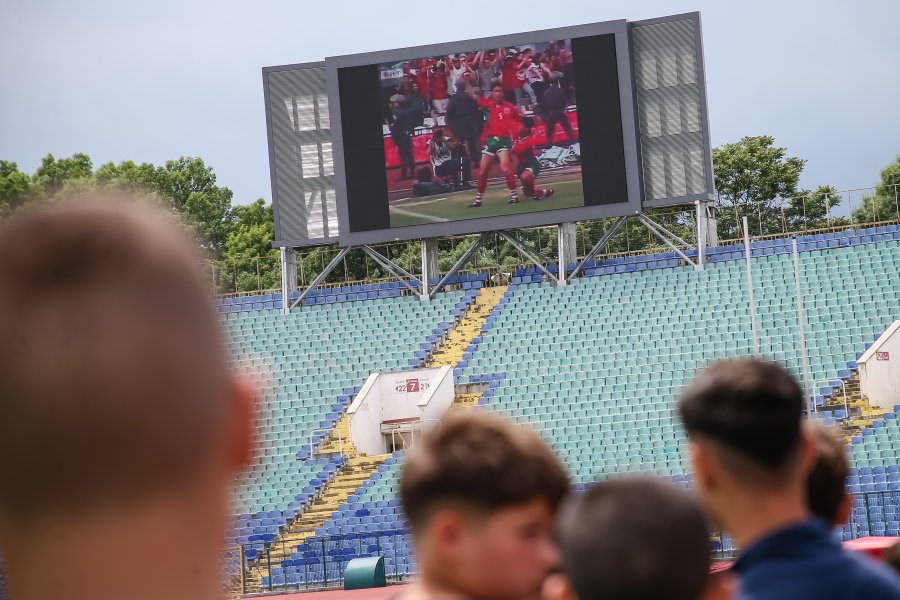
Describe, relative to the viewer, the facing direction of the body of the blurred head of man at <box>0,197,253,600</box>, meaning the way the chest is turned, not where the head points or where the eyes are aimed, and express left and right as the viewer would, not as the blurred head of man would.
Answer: facing away from the viewer

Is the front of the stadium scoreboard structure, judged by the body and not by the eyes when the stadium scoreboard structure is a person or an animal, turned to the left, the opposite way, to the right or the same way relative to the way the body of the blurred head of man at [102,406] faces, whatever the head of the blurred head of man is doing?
the opposite way

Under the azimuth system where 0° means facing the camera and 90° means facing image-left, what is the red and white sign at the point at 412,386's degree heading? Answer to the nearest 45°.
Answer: approximately 0°

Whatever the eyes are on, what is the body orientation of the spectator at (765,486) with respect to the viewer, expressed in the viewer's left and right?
facing away from the viewer and to the left of the viewer

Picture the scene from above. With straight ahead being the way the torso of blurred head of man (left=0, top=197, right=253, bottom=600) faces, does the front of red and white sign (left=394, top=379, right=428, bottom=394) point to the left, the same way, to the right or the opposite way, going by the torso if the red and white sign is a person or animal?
the opposite way

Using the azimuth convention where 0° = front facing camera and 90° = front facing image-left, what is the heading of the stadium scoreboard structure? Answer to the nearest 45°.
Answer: approximately 0°

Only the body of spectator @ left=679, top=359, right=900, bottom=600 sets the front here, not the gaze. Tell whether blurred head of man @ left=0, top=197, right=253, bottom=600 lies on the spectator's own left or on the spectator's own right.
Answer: on the spectator's own left

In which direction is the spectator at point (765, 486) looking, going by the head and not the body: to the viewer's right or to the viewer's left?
to the viewer's left
